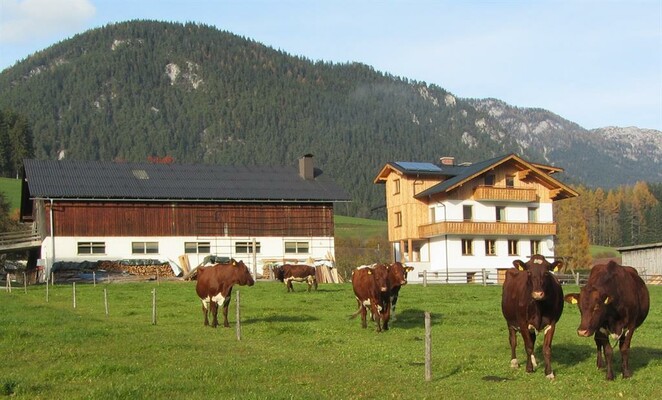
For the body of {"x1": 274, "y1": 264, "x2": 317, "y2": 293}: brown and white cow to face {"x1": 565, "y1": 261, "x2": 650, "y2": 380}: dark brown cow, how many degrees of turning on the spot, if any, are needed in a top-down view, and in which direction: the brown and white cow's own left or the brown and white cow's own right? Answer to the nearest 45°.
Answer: approximately 90° to the brown and white cow's own left

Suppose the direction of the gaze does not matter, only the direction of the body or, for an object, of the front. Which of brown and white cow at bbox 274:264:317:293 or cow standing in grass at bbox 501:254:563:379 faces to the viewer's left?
the brown and white cow

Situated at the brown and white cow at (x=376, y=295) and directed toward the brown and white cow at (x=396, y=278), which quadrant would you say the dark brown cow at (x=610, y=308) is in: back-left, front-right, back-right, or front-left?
back-right

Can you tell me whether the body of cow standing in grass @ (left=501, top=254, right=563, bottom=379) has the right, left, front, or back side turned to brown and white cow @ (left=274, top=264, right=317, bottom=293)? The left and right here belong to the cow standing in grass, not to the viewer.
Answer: back

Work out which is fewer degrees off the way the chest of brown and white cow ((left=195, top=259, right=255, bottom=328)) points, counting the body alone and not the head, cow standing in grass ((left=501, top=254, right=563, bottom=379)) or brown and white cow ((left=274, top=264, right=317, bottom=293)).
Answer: the cow standing in grass

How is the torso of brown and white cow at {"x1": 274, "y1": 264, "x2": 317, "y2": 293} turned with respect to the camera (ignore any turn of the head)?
to the viewer's left

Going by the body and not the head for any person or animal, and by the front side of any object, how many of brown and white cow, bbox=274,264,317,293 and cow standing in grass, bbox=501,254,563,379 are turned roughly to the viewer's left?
1

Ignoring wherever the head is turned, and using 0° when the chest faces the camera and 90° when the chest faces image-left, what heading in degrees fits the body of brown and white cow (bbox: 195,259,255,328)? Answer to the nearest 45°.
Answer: approximately 315°
